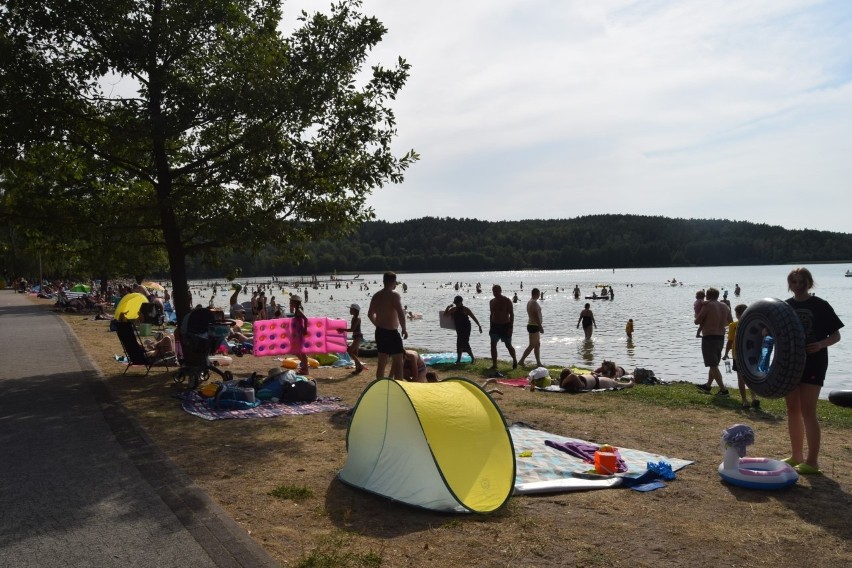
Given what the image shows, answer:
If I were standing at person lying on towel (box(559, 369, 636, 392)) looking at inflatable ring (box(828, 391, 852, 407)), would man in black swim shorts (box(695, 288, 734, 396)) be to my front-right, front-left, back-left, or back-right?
front-left

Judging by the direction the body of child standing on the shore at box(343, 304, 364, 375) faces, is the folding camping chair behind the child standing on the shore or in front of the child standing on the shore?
in front

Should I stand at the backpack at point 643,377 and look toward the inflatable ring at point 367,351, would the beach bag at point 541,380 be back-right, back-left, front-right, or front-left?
front-left
